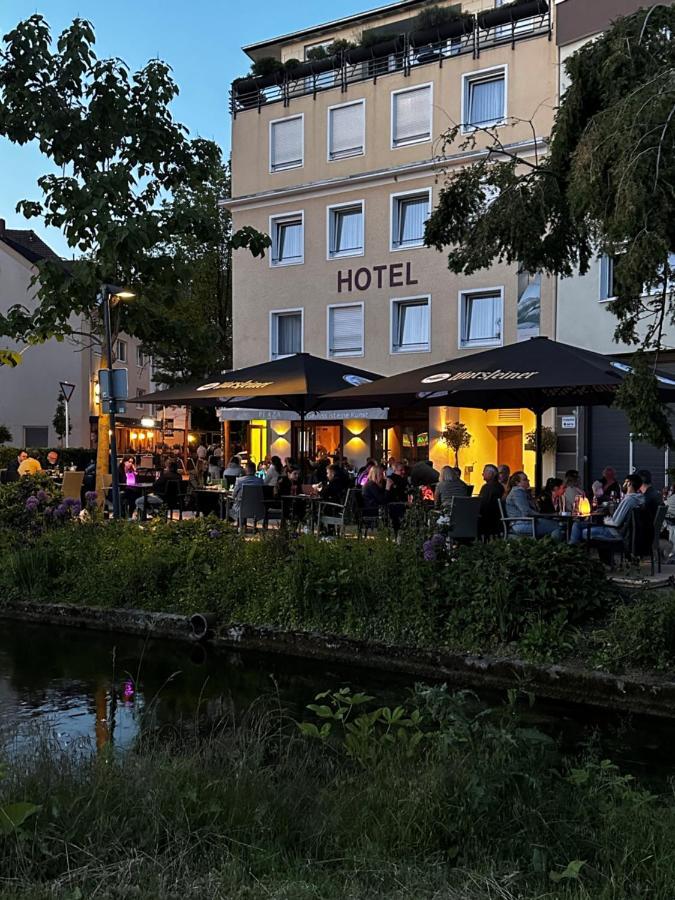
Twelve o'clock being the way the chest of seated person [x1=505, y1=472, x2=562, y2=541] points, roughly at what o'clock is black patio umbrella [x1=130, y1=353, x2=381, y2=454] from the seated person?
The black patio umbrella is roughly at 7 o'clock from the seated person.

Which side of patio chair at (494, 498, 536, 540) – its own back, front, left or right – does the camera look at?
right

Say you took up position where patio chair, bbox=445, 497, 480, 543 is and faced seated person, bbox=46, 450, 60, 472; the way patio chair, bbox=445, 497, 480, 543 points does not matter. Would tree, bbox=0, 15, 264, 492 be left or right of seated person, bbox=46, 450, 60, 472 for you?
left

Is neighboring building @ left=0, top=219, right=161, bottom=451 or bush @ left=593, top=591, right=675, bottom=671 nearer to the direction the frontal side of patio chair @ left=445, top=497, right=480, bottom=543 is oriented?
the neighboring building

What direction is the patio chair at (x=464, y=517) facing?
away from the camera

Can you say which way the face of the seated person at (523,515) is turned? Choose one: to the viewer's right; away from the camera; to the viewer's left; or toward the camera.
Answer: to the viewer's right

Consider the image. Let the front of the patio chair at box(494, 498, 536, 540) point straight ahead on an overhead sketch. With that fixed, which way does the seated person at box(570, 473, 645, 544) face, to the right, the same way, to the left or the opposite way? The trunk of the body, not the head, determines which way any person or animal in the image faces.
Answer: the opposite way

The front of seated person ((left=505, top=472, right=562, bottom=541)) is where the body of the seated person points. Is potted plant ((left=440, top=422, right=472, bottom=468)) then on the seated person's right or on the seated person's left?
on the seated person's left

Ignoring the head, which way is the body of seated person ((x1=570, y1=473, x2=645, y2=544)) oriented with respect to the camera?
to the viewer's left

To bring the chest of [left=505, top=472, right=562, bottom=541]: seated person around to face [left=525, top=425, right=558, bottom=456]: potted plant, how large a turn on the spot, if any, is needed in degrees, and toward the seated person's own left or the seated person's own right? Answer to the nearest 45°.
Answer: approximately 90° to the seated person's own left

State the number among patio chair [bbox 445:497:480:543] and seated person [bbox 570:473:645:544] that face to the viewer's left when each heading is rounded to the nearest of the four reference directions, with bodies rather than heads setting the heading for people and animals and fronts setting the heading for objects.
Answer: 1

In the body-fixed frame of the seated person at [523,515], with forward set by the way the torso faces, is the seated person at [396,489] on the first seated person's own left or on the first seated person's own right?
on the first seated person's own left

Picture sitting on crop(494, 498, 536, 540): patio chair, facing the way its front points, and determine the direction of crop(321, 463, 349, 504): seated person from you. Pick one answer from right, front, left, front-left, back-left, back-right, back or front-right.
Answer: back-left

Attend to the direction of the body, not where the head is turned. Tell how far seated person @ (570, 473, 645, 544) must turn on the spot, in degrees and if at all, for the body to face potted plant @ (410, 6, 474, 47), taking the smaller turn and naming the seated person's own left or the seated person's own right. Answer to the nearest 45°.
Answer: approximately 90° to the seated person's own right

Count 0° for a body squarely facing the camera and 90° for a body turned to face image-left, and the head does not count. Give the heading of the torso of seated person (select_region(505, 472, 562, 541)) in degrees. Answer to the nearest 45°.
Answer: approximately 270°

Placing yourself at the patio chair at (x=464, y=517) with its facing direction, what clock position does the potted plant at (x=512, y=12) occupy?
The potted plant is roughly at 12 o'clock from the patio chair.

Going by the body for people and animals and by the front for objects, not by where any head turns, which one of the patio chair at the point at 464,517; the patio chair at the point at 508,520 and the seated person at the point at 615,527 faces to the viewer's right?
the patio chair at the point at 508,520
